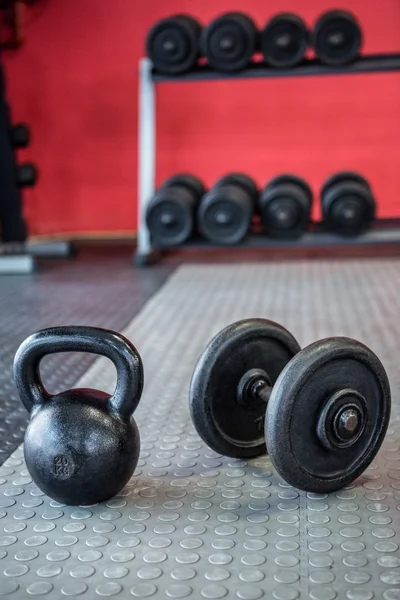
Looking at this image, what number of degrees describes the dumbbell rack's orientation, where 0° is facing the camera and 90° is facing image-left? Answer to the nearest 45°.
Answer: approximately 0°
